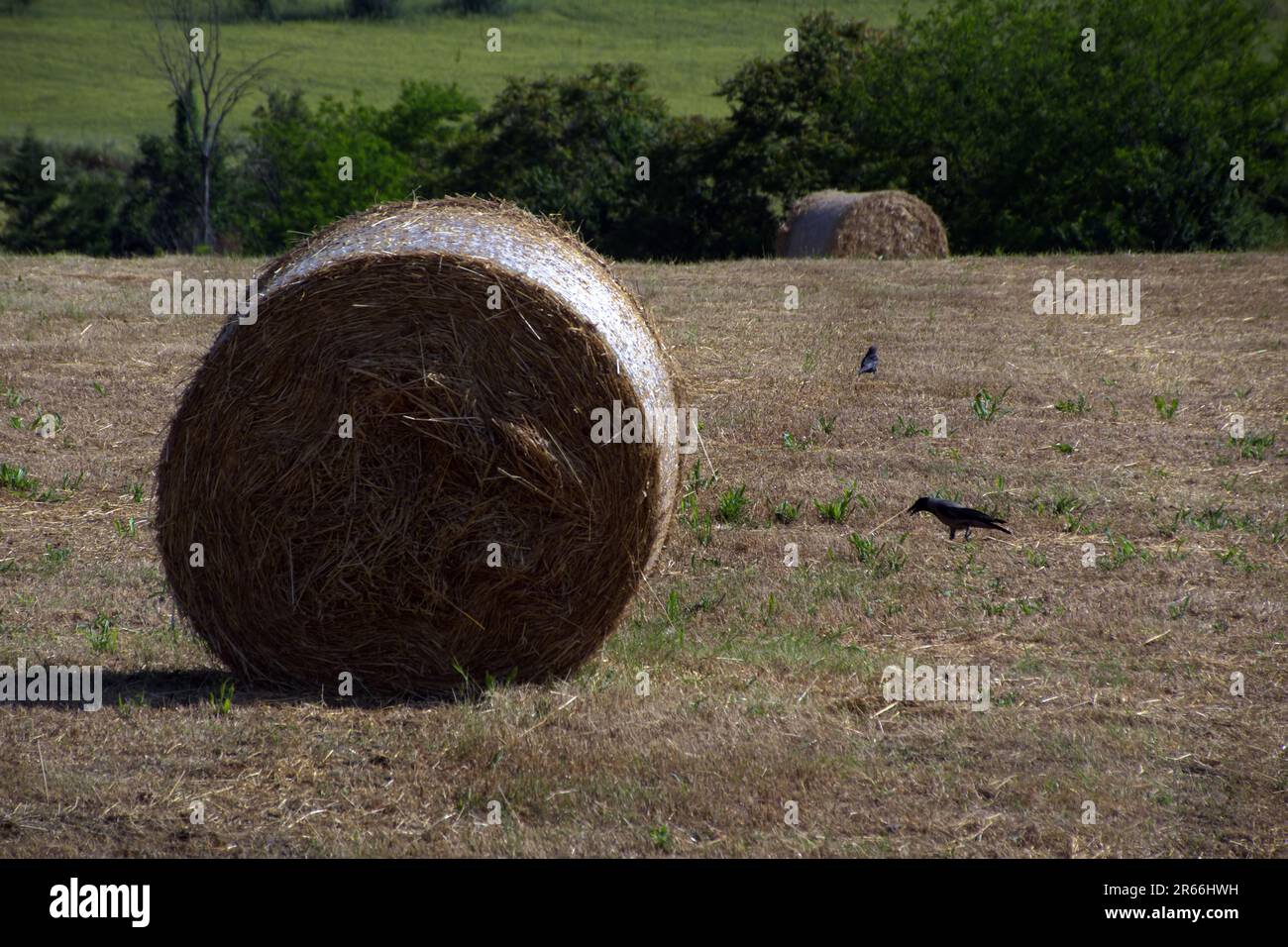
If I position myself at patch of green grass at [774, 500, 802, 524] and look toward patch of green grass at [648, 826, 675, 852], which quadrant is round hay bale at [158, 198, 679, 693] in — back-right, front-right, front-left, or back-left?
front-right

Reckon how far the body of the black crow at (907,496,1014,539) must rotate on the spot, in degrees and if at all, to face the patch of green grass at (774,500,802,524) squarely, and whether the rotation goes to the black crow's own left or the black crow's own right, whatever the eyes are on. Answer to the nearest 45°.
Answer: approximately 45° to the black crow's own right

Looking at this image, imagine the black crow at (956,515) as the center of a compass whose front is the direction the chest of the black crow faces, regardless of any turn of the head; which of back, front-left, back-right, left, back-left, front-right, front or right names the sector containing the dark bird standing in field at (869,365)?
right

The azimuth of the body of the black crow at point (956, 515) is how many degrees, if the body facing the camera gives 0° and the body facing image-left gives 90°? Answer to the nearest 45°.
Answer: approximately 90°

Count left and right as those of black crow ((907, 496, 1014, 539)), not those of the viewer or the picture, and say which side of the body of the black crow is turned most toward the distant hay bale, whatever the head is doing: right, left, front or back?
right

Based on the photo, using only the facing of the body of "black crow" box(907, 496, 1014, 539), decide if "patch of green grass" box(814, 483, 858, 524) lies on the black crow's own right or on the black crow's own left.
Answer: on the black crow's own right

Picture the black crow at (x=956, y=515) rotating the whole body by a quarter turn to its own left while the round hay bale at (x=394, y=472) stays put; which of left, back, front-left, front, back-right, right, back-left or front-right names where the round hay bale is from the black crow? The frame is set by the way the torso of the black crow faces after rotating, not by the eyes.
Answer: front-right

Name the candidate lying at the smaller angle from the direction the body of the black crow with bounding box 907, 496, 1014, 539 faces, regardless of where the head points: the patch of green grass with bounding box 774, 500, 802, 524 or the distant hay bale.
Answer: the patch of green grass
